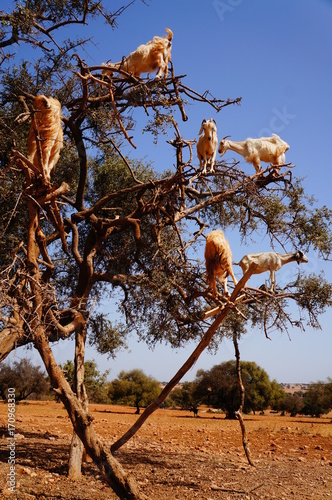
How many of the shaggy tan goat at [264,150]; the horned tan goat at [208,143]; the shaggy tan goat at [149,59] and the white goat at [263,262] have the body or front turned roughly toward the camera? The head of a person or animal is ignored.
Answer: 1

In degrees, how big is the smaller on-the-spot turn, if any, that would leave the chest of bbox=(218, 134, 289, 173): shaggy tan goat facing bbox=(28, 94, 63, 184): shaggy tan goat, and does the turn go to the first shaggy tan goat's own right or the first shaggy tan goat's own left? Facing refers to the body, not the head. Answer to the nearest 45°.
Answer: approximately 45° to the first shaggy tan goat's own left

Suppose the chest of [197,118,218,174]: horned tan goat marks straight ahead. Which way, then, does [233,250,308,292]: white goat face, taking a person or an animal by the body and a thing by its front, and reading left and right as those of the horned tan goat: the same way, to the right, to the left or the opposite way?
to the left

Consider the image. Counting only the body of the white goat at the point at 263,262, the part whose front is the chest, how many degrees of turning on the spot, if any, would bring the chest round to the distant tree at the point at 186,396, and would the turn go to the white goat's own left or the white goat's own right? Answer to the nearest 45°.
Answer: approximately 90° to the white goat's own left

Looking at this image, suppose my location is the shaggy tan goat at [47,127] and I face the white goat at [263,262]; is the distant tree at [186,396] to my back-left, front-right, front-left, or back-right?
front-left

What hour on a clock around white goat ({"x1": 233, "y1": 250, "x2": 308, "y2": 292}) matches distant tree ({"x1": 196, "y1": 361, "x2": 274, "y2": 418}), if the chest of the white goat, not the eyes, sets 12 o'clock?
The distant tree is roughly at 9 o'clock from the white goat.

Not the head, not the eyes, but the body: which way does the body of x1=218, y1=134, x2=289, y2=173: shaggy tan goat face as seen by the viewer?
to the viewer's left

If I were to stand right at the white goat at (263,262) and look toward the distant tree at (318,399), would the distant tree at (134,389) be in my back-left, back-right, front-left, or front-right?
front-left

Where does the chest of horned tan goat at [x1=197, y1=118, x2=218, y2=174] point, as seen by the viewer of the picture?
toward the camera

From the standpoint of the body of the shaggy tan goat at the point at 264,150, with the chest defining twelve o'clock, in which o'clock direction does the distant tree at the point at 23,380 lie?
The distant tree is roughly at 2 o'clock from the shaggy tan goat.

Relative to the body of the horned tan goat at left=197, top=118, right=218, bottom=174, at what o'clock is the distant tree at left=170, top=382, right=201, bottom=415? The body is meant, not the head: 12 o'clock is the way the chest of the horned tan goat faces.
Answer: The distant tree is roughly at 6 o'clock from the horned tan goat.

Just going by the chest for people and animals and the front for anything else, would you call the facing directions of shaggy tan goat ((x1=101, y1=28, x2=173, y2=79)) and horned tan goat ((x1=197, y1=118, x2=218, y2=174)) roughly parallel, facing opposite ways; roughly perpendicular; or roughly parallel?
roughly perpendicular

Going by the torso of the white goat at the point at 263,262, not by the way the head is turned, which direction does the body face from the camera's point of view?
to the viewer's right

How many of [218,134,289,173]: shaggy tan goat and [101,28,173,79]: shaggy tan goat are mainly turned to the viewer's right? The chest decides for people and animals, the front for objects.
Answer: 0

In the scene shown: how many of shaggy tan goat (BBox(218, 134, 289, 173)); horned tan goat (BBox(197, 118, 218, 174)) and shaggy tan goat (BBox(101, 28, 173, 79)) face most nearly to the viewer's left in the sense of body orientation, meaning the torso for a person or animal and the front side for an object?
2

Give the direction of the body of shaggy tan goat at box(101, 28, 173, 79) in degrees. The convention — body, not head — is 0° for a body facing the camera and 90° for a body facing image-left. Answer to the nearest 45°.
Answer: approximately 90°
